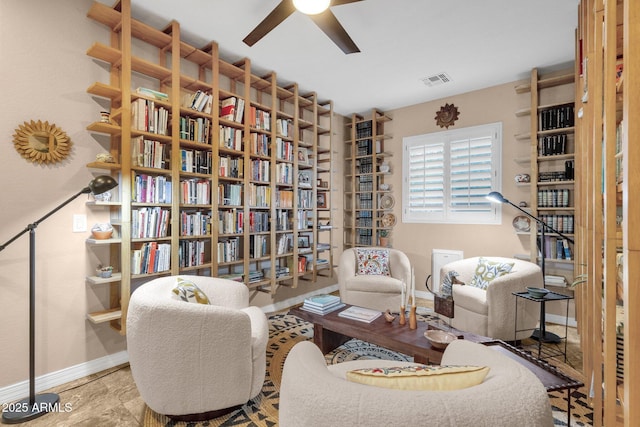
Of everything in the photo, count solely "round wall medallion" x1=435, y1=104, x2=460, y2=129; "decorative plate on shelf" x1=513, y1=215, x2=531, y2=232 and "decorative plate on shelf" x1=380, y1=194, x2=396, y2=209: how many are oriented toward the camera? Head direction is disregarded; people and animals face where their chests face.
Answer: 3

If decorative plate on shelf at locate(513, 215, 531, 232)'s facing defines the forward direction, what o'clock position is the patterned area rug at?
The patterned area rug is roughly at 1 o'clock from the decorative plate on shelf.

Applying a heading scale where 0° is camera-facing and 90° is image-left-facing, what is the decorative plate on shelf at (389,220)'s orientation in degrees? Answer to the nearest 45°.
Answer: approximately 0°

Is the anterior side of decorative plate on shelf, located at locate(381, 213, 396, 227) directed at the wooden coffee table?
yes

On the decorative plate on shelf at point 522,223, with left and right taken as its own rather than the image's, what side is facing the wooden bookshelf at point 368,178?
right

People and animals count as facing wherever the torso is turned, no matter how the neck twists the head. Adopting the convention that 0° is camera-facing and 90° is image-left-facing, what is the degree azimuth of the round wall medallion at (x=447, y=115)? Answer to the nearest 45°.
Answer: approximately 0°

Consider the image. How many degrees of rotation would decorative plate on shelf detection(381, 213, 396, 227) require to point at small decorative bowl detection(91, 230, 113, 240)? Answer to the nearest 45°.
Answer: approximately 45° to its right

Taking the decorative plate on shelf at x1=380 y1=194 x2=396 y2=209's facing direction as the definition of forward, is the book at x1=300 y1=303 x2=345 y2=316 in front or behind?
in front

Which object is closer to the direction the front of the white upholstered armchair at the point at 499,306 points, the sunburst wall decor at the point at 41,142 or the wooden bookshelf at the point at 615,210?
the sunburst wall decor

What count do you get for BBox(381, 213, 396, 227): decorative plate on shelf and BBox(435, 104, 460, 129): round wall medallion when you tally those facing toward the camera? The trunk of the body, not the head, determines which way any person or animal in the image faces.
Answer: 2

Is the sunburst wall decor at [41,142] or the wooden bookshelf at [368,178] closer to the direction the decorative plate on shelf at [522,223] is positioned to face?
the sunburst wall decor
